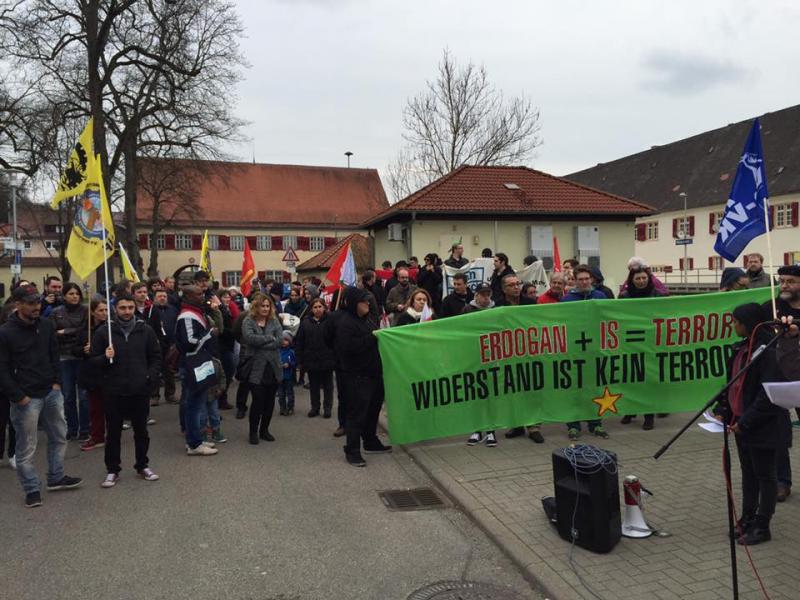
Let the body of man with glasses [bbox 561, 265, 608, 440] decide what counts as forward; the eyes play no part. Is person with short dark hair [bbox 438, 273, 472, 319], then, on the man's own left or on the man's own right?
on the man's own right

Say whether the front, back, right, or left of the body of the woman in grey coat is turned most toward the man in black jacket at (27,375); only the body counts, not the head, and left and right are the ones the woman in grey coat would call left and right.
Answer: right

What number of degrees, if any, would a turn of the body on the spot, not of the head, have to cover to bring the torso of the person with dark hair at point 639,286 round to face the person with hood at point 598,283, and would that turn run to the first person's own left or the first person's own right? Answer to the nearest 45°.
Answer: approximately 135° to the first person's own right

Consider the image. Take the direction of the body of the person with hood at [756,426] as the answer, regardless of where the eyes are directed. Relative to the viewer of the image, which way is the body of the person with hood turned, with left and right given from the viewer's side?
facing to the left of the viewer

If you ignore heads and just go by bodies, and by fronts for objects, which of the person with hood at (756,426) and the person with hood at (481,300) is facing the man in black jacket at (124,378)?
the person with hood at (756,426)

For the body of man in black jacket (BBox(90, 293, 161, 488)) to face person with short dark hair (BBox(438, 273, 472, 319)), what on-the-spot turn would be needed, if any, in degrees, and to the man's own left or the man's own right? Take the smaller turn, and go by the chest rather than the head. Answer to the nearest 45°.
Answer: approximately 90° to the man's own left

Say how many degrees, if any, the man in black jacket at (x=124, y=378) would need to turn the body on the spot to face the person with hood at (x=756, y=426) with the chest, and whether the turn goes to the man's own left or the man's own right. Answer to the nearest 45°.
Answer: approximately 45° to the man's own left

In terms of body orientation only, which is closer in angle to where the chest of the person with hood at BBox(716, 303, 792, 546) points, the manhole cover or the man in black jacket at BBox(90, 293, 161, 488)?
the man in black jacket

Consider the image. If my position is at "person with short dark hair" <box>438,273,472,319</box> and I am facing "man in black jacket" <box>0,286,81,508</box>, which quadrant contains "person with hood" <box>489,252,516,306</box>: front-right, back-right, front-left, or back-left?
back-right
